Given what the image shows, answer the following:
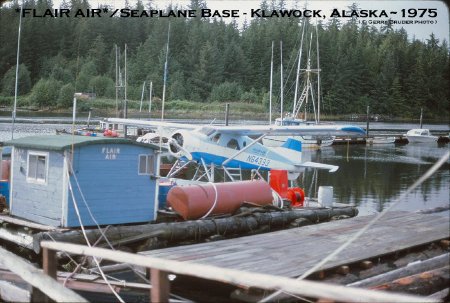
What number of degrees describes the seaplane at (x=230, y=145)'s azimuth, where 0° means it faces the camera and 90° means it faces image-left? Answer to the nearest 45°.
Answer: approximately 45°

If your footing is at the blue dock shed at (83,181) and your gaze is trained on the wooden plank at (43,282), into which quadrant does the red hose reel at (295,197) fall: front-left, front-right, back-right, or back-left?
back-left

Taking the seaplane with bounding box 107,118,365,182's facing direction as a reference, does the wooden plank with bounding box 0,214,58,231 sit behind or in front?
in front

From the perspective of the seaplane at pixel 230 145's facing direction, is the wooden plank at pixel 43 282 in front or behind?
in front

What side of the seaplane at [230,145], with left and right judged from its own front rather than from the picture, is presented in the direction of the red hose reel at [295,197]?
left

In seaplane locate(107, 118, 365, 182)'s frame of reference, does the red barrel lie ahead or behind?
ahead

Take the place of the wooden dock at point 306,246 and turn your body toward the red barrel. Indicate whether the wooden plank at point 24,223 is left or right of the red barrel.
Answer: left
